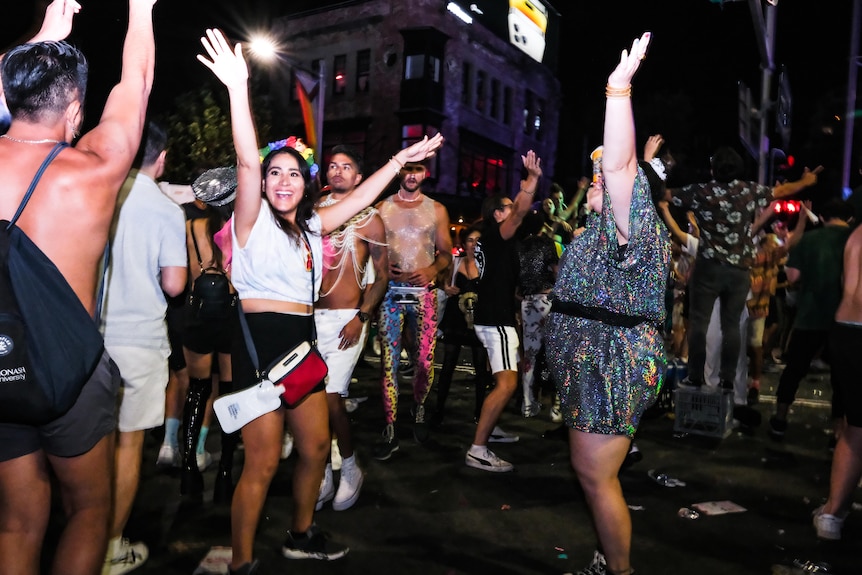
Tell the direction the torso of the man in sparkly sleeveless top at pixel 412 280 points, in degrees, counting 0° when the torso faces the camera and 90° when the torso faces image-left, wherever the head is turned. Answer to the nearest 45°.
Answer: approximately 0°

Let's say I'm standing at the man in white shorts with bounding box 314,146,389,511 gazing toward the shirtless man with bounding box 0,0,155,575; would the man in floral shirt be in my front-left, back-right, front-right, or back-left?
back-left

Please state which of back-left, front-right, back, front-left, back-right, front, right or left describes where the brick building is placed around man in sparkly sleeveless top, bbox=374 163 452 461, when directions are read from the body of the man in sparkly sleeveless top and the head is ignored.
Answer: back

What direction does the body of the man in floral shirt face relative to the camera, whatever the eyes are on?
away from the camera
